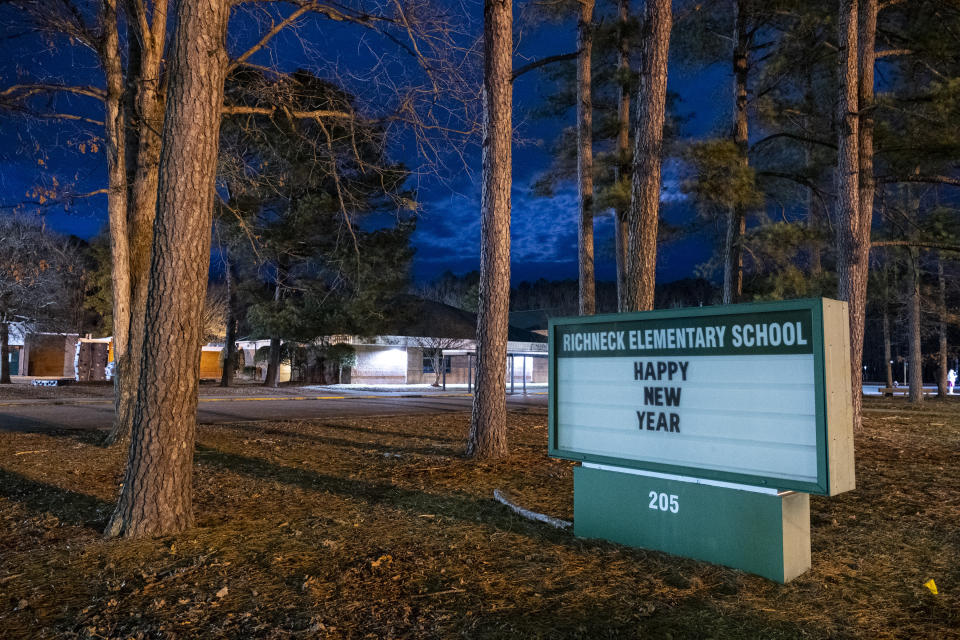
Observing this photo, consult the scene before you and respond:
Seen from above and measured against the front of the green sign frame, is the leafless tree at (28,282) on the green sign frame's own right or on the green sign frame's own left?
on the green sign frame's own right

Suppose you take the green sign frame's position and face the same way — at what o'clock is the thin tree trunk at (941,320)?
The thin tree trunk is roughly at 5 o'clock from the green sign frame.

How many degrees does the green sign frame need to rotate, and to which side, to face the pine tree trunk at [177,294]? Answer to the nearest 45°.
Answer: approximately 45° to its right

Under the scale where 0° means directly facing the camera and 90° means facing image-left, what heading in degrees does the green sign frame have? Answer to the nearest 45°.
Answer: approximately 45°

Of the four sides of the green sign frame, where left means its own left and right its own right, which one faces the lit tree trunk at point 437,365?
right

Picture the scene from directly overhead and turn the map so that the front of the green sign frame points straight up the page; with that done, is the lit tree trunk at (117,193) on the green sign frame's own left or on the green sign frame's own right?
on the green sign frame's own right

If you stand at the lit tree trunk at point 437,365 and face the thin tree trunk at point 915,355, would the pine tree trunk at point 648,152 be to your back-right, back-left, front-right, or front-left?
front-right

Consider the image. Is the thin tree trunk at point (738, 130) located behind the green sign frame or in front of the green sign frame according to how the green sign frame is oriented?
behind

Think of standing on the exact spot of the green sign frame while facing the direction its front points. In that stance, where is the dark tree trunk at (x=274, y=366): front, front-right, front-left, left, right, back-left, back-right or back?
right

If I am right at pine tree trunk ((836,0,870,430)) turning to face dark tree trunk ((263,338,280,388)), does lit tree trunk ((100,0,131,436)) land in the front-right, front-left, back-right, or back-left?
front-left

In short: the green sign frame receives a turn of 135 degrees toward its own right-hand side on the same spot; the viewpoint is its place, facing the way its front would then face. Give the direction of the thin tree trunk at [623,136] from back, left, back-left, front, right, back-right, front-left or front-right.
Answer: front

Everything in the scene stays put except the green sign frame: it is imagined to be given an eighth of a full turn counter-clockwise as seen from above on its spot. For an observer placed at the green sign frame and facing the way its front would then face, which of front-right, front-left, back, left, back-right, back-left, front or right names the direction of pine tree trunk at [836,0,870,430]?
back

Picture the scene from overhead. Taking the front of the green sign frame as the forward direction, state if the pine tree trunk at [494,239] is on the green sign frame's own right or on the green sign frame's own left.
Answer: on the green sign frame's own right
